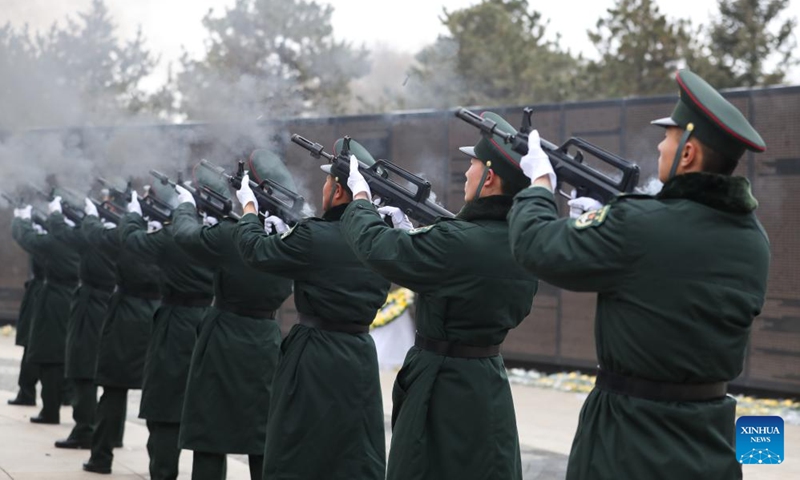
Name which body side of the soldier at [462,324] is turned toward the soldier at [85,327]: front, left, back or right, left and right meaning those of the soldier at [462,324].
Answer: front

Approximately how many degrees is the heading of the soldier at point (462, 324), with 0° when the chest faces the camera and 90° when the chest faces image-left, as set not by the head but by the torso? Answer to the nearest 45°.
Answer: approximately 135°

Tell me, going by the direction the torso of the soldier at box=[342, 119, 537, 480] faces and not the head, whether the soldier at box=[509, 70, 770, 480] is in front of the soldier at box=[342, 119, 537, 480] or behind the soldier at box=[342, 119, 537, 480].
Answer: behind

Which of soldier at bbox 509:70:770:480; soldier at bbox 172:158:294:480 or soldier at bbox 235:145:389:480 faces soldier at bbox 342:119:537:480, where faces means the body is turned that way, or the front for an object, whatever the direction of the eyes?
soldier at bbox 509:70:770:480

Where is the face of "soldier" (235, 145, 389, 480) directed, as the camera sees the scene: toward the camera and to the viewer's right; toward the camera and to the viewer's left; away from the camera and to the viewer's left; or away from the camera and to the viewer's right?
away from the camera and to the viewer's left

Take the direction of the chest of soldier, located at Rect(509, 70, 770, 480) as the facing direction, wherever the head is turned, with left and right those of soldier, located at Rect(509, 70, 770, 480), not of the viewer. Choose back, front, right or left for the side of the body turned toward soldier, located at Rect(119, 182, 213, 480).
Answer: front

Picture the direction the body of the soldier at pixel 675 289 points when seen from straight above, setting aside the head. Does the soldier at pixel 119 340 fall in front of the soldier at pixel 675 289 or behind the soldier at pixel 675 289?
in front

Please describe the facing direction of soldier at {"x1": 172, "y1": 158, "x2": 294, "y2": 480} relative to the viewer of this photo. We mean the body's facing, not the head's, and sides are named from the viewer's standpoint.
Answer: facing away from the viewer and to the left of the viewer

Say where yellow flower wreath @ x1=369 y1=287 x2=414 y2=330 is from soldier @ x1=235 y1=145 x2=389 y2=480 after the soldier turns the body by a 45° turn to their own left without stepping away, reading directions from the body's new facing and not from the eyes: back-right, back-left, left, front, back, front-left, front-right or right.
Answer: right

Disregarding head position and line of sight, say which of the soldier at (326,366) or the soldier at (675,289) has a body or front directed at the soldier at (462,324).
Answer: the soldier at (675,289)

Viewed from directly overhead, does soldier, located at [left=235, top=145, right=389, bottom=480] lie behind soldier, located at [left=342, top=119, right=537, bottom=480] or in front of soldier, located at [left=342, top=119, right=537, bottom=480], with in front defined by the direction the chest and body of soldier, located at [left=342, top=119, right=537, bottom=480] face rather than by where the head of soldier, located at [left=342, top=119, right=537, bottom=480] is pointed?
in front

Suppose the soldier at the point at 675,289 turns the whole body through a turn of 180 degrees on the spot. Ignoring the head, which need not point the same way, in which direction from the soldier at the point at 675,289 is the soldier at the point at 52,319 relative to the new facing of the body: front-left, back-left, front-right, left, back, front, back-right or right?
back

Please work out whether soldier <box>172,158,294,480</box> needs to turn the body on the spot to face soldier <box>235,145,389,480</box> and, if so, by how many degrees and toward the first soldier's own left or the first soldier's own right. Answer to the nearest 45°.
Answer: approximately 180°

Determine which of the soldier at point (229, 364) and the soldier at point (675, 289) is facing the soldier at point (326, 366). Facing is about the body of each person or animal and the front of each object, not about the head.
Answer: the soldier at point (675, 289)

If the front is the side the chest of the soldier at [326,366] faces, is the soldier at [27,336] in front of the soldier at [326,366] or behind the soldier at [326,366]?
in front
